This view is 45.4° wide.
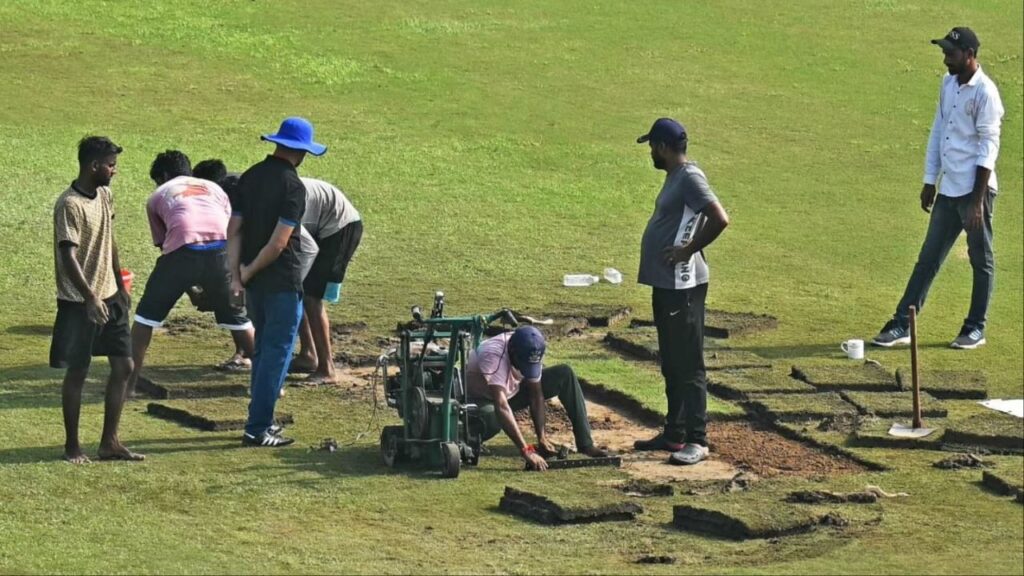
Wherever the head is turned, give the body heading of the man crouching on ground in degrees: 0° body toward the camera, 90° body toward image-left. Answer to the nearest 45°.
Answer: approximately 315°

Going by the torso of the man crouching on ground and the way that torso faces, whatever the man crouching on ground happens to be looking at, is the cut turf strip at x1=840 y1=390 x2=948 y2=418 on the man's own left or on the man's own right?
on the man's own left

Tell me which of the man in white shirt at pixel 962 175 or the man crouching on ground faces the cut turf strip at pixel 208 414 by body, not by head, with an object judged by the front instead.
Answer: the man in white shirt

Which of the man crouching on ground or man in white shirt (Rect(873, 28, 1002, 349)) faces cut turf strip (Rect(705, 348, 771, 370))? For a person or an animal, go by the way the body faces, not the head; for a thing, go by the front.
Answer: the man in white shirt

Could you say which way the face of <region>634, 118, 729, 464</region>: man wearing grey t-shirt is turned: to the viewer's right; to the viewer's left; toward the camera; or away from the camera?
to the viewer's left

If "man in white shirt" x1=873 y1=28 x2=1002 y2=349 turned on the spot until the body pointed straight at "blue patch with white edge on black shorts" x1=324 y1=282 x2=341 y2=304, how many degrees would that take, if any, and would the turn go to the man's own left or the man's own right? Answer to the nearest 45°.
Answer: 0° — they already face it

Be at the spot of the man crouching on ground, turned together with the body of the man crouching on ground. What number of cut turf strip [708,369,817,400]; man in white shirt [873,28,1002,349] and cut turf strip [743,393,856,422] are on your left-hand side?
3
